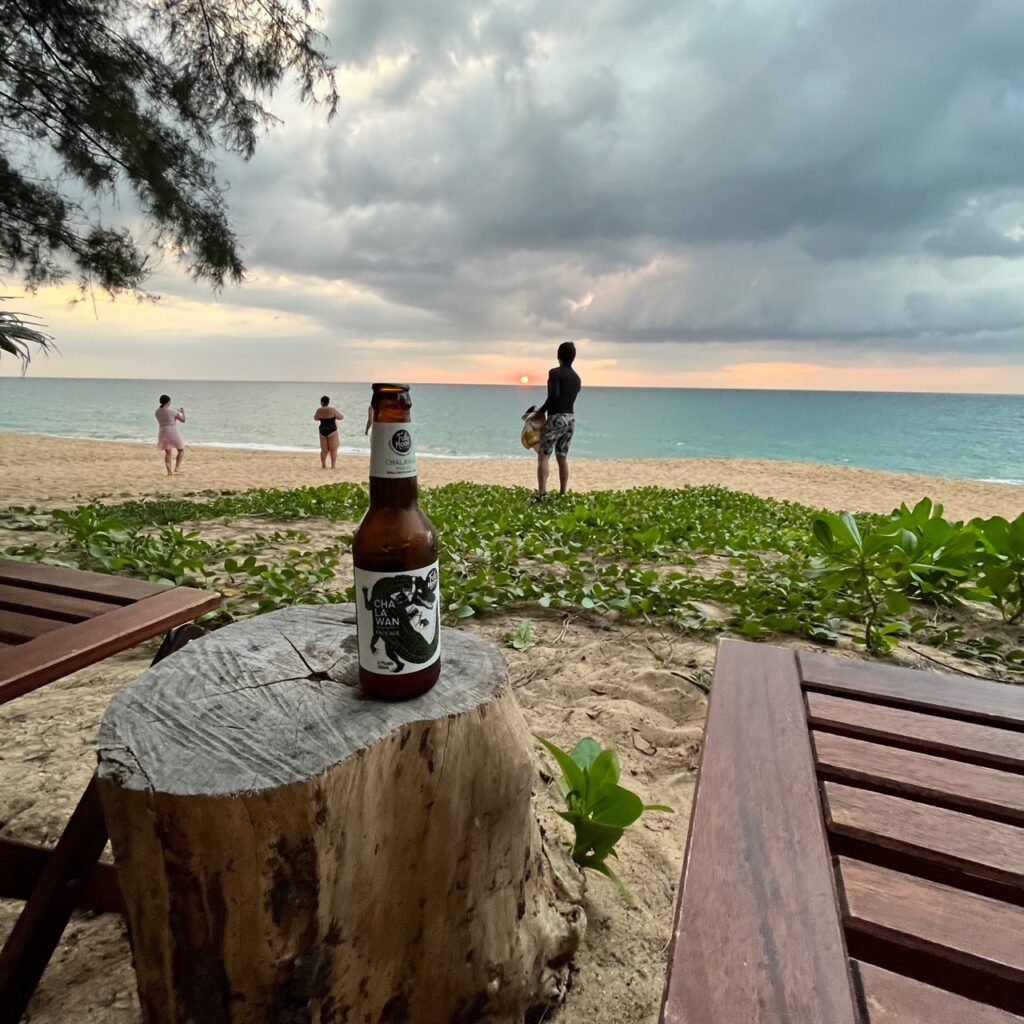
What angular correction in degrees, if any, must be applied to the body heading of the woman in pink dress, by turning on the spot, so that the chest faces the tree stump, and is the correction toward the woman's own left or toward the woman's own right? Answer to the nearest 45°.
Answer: approximately 135° to the woman's own right

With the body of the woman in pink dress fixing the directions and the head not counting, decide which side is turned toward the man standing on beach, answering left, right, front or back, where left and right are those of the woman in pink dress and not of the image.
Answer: right

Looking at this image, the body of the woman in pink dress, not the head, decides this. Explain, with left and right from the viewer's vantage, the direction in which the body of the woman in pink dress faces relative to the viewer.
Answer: facing away from the viewer and to the right of the viewer

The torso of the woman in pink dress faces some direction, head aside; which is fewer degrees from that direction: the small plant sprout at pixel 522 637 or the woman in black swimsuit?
the woman in black swimsuit

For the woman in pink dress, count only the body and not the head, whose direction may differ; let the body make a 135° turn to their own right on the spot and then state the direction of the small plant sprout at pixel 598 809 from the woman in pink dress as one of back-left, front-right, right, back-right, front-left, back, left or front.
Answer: front

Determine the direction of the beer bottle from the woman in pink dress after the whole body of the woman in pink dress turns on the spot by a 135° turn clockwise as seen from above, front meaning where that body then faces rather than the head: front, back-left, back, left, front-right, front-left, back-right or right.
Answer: front

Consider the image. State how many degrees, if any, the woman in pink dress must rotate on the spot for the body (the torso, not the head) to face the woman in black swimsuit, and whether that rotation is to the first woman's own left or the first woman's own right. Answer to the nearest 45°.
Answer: approximately 45° to the first woman's own right

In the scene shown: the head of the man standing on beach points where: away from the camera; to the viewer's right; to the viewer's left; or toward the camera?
away from the camera

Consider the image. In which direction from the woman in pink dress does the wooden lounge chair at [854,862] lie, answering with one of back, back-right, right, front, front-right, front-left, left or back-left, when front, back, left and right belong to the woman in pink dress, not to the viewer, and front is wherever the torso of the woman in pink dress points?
back-right
